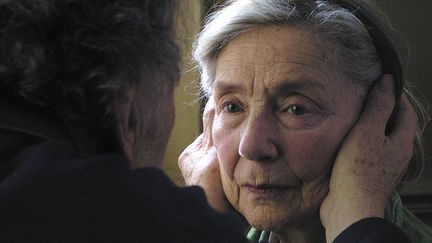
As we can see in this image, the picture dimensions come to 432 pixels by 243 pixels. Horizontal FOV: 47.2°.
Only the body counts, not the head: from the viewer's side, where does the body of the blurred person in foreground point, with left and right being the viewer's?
facing away from the viewer and to the right of the viewer

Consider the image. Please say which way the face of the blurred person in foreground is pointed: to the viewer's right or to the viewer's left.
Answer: to the viewer's right
